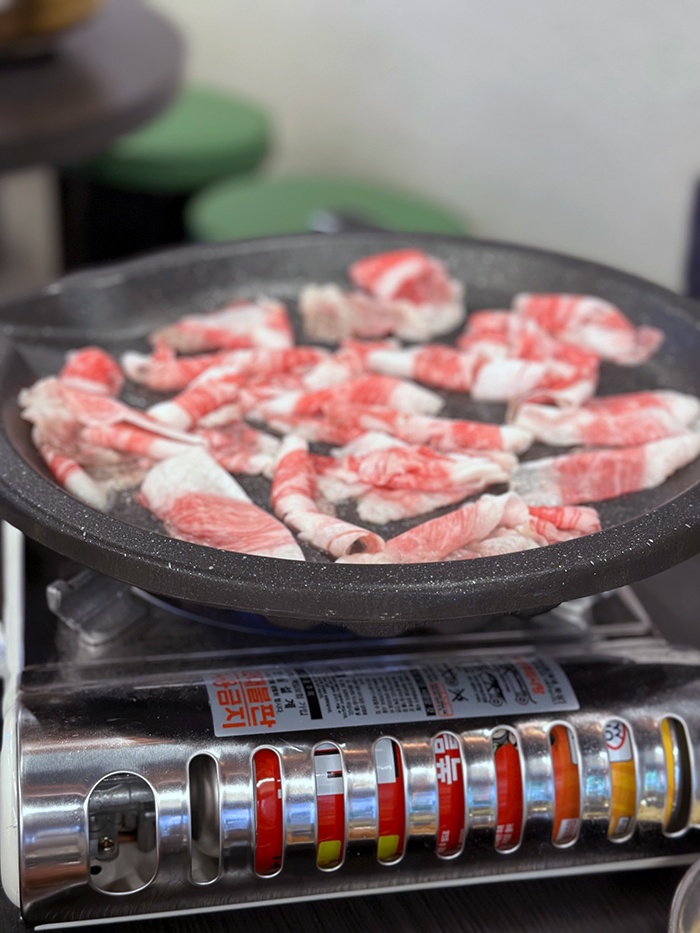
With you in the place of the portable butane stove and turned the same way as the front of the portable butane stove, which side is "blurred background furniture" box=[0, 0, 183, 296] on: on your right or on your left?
on your right

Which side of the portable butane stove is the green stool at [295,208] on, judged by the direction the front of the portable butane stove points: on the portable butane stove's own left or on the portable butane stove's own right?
on the portable butane stove's own right

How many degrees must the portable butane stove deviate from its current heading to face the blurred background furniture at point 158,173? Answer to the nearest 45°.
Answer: approximately 90° to its right
